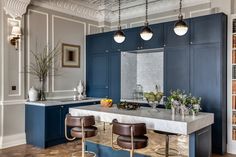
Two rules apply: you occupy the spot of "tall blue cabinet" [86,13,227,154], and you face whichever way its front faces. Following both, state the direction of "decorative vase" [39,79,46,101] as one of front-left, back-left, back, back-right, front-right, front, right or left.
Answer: front-right

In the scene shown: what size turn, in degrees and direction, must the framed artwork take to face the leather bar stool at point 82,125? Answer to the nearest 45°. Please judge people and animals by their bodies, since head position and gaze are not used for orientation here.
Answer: approximately 45° to its right

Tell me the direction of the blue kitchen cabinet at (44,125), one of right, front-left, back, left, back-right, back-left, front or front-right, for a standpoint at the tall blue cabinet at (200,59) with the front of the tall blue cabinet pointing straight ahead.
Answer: front-right

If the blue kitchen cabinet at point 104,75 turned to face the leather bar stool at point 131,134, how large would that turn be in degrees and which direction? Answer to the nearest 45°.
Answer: approximately 45° to its left
